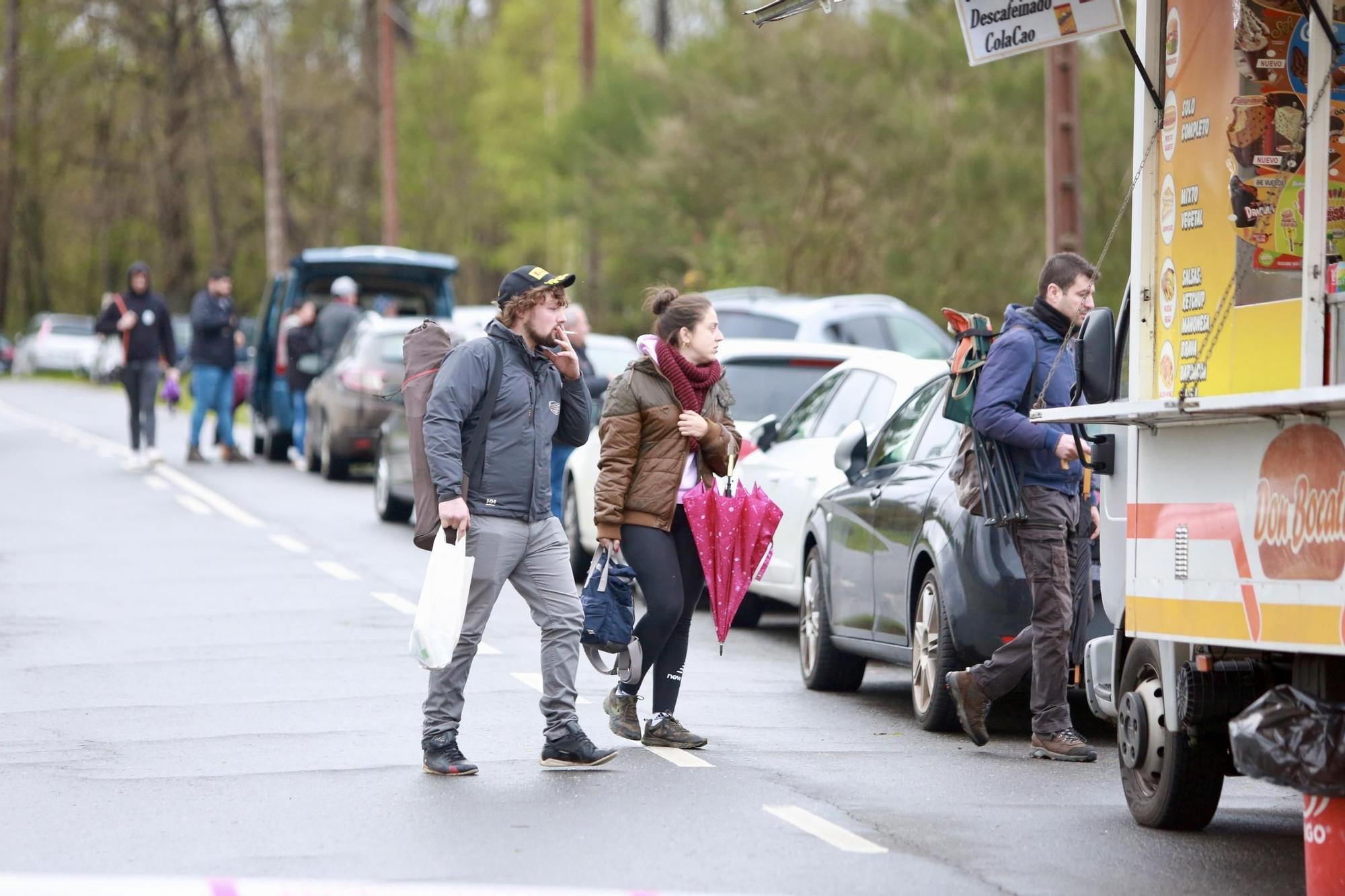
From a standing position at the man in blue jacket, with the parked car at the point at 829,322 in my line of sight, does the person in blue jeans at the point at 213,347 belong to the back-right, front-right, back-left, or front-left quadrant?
front-left

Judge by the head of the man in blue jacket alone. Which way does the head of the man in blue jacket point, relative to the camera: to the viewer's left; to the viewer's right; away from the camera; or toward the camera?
to the viewer's right

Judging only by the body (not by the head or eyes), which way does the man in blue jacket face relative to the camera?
to the viewer's right

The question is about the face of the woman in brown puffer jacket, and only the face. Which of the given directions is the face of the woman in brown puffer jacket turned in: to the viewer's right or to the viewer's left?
to the viewer's right

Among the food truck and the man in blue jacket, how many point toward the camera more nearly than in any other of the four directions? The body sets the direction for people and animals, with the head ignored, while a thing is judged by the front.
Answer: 0

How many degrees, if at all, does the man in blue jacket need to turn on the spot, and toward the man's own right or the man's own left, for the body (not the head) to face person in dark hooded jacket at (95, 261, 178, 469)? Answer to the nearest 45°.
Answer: approximately 135° to the man's own left

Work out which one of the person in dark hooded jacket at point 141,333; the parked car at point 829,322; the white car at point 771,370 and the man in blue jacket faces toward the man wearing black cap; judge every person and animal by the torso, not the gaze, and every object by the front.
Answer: the person in dark hooded jacket

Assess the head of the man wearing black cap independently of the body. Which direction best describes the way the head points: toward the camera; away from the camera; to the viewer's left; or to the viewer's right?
to the viewer's right

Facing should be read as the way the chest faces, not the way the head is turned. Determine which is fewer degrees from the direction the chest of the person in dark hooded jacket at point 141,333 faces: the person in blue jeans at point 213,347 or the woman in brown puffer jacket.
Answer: the woman in brown puffer jacket

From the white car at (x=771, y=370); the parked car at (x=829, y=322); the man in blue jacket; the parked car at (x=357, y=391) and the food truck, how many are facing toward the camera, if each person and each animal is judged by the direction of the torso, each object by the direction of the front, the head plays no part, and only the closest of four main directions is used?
0

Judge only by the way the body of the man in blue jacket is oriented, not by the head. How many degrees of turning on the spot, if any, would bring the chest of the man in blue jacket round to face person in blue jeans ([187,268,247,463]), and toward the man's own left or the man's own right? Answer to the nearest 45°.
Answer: approximately 135° to the man's own left

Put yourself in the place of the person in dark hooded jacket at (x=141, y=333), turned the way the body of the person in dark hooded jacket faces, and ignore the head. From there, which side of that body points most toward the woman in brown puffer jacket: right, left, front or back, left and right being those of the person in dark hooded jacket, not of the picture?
front
